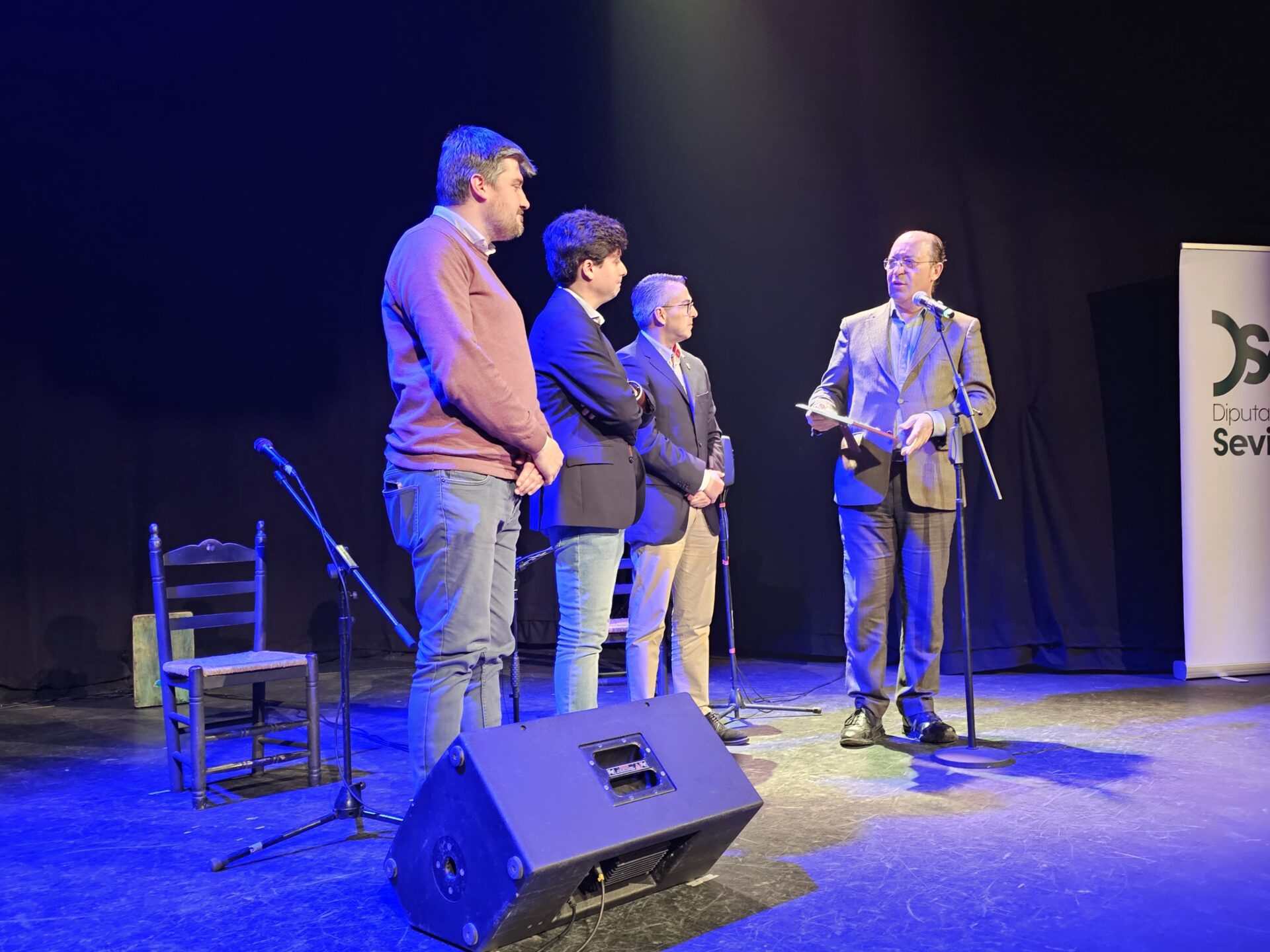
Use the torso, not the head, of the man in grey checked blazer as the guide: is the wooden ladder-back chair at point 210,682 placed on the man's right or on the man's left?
on the man's right

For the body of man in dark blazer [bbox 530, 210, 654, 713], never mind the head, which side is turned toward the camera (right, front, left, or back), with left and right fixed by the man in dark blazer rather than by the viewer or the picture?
right

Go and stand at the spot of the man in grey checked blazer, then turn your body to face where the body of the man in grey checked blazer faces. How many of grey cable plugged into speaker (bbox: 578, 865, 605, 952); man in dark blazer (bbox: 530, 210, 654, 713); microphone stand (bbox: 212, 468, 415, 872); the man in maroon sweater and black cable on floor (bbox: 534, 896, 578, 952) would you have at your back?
0

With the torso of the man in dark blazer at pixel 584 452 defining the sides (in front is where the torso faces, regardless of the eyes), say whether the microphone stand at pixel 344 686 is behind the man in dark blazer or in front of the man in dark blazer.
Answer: behind

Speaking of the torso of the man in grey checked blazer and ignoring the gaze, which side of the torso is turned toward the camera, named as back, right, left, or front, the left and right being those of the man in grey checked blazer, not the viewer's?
front

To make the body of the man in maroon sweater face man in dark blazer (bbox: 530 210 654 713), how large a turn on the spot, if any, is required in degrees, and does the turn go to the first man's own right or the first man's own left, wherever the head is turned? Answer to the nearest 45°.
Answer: approximately 45° to the first man's own left

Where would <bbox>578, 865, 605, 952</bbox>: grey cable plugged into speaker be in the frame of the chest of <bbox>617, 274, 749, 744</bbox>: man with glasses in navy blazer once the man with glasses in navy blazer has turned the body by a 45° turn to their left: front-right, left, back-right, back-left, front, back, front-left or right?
right

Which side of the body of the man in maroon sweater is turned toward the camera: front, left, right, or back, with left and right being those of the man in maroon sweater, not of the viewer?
right

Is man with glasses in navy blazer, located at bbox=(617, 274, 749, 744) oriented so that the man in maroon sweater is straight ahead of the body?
no

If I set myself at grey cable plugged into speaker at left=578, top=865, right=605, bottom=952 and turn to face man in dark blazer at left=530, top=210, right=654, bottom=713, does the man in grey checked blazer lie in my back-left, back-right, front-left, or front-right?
front-right

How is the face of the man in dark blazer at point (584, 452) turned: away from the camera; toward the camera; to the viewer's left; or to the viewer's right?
to the viewer's right

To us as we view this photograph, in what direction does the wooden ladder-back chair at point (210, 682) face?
facing the viewer and to the right of the viewer
